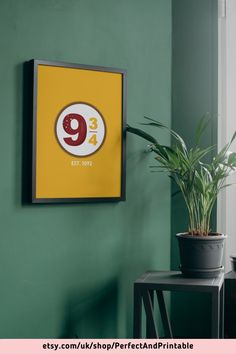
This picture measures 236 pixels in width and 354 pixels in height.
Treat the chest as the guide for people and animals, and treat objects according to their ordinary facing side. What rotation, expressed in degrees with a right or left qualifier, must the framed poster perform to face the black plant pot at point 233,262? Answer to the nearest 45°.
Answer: approximately 45° to its left

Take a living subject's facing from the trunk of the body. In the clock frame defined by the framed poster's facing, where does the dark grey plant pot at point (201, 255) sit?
The dark grey plant pot is roughly at 11 o'clock from the framed poster.

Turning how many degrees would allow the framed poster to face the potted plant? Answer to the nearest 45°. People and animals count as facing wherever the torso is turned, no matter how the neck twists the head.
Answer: approximately 45° to its left

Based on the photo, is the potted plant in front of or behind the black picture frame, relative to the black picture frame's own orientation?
in front

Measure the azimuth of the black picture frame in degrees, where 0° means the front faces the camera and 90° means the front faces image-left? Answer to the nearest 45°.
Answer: approximately 315°

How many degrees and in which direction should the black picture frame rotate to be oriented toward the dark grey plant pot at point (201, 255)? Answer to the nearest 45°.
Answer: approximately 45° to its left
